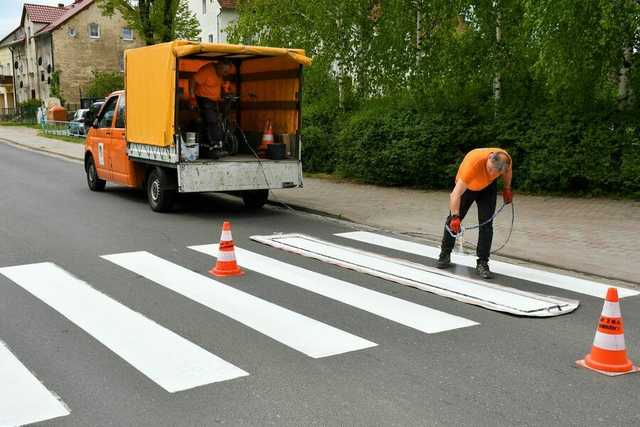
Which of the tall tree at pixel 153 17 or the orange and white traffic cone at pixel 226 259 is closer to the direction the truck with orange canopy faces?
the tall tree

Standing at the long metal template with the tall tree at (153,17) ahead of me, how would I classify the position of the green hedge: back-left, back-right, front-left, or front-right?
front-right

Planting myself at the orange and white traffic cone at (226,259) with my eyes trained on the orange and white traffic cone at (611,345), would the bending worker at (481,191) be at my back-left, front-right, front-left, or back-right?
front-left

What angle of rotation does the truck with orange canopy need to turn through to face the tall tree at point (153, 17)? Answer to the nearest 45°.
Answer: approximately 45° to its right

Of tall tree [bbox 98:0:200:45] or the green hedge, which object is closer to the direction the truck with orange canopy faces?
the tall tree

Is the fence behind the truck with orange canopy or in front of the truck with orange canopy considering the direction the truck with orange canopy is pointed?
in front

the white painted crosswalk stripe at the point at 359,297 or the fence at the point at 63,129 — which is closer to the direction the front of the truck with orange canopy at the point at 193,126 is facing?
the fence

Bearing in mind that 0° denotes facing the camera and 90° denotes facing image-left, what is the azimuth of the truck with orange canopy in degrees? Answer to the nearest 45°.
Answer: approximately 135°

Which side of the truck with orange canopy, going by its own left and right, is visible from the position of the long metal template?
back

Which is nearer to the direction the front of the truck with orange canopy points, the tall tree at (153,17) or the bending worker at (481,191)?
the tall tree

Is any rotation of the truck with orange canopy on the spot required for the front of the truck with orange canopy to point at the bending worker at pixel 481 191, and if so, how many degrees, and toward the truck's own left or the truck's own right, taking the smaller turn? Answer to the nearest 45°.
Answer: approximately 180°

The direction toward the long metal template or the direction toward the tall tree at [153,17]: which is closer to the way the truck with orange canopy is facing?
the tall tree

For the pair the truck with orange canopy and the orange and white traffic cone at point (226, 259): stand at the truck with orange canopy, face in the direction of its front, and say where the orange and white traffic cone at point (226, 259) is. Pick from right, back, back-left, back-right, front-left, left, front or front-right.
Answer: back-left
